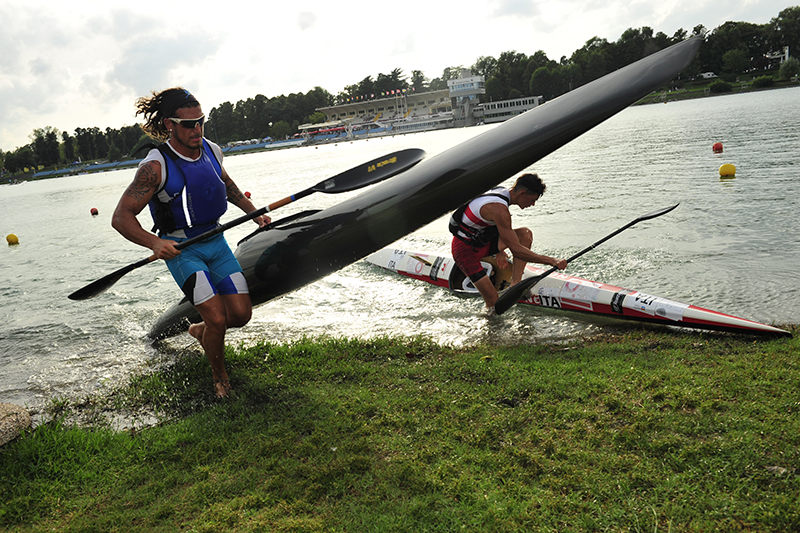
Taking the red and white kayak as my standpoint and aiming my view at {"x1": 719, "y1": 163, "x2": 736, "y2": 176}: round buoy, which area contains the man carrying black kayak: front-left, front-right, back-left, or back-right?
back-left

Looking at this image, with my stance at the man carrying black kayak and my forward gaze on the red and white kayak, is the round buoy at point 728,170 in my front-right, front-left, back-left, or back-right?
front-left

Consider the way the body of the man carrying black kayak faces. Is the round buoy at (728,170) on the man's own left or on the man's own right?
on the man's own left

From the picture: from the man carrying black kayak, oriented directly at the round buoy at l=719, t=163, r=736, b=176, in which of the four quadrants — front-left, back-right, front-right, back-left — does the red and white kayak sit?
front-right
